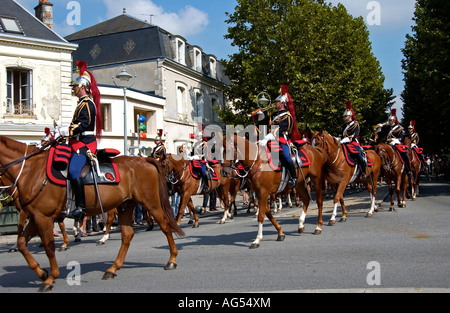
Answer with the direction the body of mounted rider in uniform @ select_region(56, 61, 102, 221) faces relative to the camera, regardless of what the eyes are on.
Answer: to the viewer's left

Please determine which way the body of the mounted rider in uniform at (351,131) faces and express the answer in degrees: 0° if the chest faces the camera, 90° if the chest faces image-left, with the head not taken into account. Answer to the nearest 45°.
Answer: approximately 45°

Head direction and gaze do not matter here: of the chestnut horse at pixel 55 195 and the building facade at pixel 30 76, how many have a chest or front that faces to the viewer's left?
1

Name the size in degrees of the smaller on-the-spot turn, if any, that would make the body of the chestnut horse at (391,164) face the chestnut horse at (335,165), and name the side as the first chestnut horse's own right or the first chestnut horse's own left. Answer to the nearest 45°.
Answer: approximately 45° to the first chestnut horse's own left

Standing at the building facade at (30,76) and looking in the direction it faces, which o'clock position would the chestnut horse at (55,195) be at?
The chestnut horse is roughly at 12 o'clock from the building facade.

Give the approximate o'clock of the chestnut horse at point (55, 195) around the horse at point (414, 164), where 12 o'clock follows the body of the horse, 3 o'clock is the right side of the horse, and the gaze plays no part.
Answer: The chestnut horse is roughly at 11 o'clock from the horse.

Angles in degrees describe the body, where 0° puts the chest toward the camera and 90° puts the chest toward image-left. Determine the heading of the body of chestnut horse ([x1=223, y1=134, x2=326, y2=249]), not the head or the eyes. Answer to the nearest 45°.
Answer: approximately 45°

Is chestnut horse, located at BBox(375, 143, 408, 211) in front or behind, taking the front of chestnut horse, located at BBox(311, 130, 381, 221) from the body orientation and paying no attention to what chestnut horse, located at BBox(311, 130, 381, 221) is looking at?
behind

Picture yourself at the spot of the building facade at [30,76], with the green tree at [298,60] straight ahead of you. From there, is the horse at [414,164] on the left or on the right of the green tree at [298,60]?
right

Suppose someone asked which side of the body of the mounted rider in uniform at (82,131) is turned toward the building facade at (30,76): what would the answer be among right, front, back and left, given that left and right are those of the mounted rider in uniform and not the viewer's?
right

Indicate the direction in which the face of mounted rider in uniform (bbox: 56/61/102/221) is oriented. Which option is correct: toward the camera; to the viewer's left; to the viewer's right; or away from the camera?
to the viewer's left

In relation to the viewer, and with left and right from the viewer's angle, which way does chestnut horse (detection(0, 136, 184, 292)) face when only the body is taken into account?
facing to the left of the viewer

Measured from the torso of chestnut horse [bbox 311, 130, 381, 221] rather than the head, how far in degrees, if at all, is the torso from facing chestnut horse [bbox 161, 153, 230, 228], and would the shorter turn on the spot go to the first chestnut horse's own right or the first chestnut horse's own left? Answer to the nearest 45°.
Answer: approximately 45° to the first chestnut horse's own right
